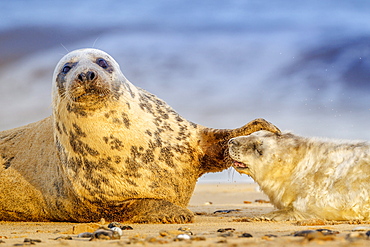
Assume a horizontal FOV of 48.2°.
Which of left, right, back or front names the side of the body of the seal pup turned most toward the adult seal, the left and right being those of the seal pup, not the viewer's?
front

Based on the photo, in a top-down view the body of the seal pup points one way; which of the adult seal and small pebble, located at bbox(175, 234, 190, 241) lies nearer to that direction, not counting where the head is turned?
the adult seal

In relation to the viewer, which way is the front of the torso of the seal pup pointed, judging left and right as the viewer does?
facing to the left of the viewer

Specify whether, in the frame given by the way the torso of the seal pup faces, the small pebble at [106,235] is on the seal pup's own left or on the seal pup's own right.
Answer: on the seal pup's own left

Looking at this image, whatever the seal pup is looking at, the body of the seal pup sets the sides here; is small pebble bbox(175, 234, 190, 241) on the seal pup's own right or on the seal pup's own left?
on the seal pup's own left
